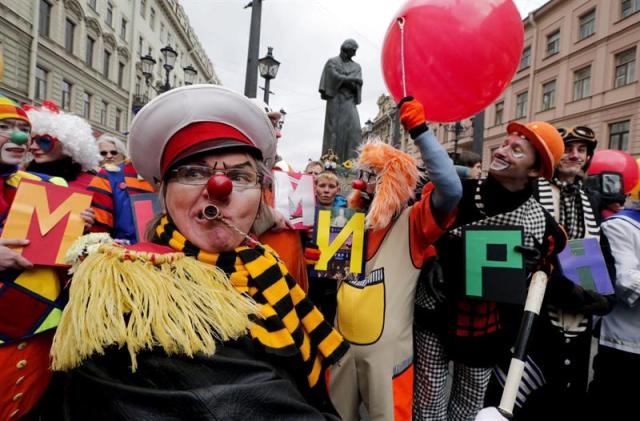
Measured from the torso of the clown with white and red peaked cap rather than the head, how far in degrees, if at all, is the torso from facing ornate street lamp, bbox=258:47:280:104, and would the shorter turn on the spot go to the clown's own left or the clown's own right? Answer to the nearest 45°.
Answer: approximately 135° to the clown's own left

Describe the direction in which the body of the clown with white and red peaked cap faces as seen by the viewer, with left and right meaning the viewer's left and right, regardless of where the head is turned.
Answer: facing the viewer and to the right of the viewer

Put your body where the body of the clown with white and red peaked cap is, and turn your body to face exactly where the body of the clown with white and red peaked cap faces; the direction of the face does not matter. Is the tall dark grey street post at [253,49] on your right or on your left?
on your left

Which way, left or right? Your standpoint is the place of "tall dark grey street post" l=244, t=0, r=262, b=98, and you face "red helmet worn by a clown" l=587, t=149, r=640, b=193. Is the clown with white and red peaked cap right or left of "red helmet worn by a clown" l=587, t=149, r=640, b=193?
right

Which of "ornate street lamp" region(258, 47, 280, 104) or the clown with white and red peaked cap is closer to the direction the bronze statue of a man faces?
the clown with white and red peaked cap

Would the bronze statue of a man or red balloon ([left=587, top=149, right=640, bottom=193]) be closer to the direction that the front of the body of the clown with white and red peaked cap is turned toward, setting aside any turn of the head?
the red balloon

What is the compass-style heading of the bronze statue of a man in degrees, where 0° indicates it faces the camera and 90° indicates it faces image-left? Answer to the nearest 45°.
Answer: approximately 315°

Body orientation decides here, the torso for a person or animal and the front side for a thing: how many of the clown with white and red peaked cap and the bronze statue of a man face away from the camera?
0

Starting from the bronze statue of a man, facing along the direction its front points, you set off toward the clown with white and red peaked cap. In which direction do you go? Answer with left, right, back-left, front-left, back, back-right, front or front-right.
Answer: front-right
